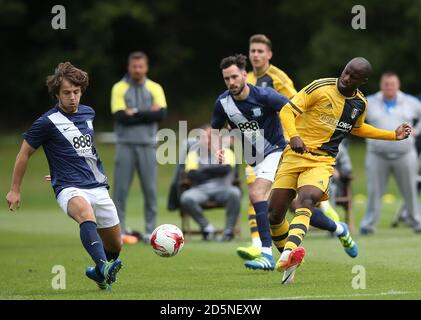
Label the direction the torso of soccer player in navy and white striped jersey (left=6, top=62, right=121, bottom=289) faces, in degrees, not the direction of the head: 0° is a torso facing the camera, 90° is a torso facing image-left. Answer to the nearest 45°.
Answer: approximately 315°

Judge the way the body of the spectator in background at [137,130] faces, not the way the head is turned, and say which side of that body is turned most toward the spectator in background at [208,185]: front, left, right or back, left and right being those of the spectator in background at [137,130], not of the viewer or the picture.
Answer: left

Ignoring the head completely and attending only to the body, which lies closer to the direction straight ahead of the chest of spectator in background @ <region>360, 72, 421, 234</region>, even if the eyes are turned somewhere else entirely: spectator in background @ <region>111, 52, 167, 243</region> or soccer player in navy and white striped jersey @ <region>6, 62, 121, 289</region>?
the soccer player in navy and white striped jersey

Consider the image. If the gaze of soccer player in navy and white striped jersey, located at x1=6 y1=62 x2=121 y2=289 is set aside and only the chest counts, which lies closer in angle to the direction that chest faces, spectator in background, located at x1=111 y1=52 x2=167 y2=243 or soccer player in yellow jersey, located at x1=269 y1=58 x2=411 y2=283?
the soccer player in yellow jersey

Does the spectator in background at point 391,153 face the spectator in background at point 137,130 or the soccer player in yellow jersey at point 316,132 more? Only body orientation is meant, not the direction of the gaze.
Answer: the soccer player in yellow jersey

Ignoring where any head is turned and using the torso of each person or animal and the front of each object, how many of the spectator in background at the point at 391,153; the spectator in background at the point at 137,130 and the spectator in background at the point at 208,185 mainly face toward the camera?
3

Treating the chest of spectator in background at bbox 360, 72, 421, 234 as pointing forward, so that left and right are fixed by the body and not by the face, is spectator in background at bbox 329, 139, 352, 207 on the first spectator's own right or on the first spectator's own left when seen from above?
on the first spectator's own right

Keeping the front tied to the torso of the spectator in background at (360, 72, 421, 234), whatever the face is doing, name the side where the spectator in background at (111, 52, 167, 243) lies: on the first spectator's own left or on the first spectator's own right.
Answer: on the first spectator's own right

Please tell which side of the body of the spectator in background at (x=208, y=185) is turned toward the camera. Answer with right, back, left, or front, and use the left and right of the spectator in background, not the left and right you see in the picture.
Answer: front

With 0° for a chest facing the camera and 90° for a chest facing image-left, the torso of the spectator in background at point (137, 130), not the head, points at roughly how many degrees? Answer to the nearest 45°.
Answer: approximately 0°
